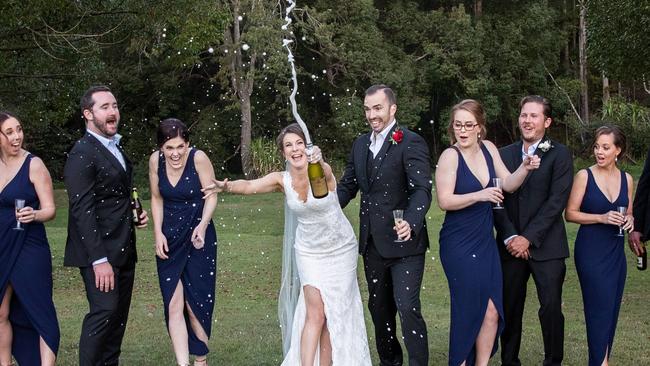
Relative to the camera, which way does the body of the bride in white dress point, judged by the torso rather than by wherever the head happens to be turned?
toward the camera

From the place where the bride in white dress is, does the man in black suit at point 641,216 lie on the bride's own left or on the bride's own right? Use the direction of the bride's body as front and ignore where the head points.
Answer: on the bride's own left

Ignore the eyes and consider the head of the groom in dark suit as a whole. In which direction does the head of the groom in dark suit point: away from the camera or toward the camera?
toward the camera

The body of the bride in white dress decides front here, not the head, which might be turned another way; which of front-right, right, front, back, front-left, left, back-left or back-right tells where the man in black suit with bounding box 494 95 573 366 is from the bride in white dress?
left

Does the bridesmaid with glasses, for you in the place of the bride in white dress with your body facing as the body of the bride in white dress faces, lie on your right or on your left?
on your left

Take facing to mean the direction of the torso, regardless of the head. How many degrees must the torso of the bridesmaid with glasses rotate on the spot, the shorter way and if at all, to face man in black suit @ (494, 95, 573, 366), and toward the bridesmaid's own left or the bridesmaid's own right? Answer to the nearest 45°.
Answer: approximately 90° to the bridesmaid's own left

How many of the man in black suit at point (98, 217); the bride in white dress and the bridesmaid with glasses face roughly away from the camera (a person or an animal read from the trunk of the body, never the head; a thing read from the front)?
0

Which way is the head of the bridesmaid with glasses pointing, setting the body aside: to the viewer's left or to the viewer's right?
to the viewer's left

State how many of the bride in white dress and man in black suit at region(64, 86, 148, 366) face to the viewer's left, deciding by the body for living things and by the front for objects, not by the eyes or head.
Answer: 0

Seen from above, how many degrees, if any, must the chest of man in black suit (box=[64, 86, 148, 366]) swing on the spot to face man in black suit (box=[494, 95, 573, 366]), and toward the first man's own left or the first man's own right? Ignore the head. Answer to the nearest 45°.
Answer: approximately 45° to the first man's own left

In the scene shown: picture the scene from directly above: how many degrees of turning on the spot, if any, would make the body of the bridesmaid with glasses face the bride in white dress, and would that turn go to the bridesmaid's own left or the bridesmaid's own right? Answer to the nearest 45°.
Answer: approximately 135° to the bridesmaid's own right

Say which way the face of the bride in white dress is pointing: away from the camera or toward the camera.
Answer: toward the camera

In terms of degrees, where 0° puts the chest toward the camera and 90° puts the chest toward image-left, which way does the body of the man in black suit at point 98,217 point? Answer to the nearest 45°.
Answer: approximately 315°
